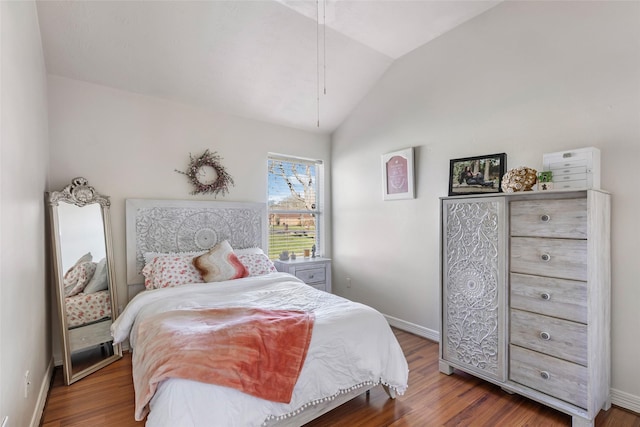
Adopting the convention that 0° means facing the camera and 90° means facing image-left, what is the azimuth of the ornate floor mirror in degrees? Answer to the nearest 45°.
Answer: approximately 315°

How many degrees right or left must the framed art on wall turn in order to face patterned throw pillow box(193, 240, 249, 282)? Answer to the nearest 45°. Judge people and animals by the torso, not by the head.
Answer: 0° — it already faces it

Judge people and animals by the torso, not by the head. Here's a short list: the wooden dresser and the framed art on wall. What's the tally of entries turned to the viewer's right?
0

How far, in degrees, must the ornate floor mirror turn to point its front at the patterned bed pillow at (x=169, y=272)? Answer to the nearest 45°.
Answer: approximately 45° to its left

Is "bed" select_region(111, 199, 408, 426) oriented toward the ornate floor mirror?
no

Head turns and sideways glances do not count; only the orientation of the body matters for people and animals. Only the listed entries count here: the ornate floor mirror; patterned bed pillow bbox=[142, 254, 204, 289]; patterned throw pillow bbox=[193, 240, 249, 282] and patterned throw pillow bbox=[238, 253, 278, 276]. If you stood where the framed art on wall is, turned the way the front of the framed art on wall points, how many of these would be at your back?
0

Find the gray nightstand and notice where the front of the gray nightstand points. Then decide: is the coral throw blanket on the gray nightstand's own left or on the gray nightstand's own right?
on the gray nightstand's own right

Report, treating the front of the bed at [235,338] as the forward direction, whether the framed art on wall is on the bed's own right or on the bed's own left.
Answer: on the bed's own left

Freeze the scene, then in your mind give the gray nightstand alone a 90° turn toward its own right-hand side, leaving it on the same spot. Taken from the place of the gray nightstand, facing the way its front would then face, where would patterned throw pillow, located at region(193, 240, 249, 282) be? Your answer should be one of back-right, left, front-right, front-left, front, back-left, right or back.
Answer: front

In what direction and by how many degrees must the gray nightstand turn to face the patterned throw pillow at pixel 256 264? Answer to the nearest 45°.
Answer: approximately 90° to its right

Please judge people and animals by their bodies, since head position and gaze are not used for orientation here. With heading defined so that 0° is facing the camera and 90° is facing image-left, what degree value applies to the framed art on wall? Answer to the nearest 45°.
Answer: approximately 45°

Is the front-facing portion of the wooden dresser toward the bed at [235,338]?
yes

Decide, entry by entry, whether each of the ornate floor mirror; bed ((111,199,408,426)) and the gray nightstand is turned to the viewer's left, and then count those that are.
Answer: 0

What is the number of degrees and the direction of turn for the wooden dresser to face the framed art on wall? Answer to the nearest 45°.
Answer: approximately 90° to its right

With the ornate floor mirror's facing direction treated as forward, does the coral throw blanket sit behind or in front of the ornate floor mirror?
in front

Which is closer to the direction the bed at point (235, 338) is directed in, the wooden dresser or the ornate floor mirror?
the wooden dresser

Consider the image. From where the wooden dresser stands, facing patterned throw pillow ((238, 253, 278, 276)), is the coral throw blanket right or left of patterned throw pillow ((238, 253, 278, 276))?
left

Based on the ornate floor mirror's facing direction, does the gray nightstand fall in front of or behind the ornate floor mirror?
in front

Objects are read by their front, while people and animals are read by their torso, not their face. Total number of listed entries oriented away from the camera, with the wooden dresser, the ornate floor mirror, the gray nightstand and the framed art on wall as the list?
0

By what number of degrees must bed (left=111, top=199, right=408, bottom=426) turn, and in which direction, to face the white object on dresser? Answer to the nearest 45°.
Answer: approximately 45° to its left
